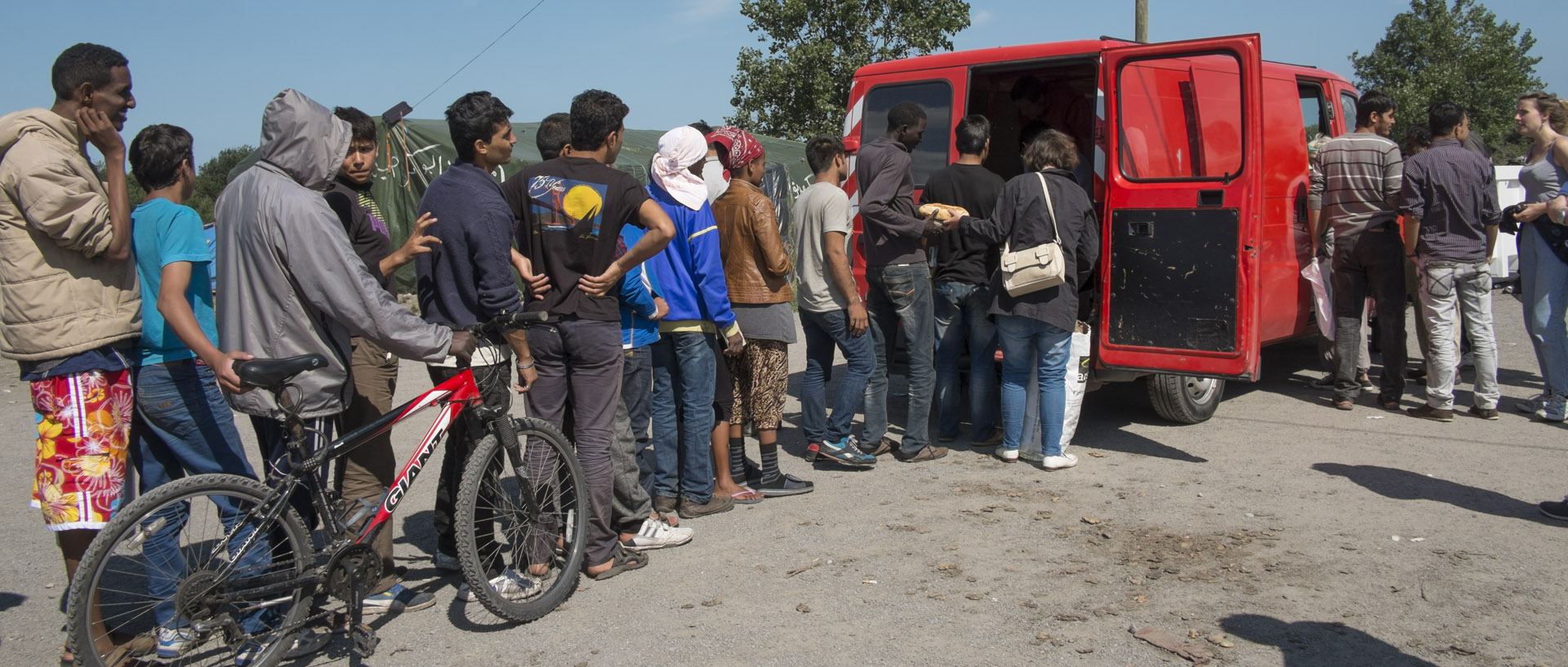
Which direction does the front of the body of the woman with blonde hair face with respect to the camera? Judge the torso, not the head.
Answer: to the viewer's left

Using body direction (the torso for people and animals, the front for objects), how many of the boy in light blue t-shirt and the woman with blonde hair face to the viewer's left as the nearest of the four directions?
1

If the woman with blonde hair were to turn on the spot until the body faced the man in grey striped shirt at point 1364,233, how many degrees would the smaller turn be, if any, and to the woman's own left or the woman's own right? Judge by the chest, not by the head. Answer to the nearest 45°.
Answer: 0° — they already face them

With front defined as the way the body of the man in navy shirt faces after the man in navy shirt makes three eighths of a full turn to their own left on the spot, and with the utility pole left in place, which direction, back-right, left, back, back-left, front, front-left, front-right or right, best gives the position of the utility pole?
back-right

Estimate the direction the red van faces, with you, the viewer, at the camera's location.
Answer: facing away from the viewer and to the right of the viewer

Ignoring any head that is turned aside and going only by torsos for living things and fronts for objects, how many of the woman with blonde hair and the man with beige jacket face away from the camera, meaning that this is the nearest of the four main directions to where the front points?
0

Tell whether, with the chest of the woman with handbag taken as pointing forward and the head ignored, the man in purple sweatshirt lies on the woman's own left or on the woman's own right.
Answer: on the woman's own left

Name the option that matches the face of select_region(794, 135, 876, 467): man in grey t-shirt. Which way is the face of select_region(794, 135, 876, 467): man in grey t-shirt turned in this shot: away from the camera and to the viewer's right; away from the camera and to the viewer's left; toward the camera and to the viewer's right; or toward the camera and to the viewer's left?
away from the camera and to the viewer's right

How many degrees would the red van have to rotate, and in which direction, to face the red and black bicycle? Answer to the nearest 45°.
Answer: approximately 180°

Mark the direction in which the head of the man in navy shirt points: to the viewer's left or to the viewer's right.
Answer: to the viewer's right

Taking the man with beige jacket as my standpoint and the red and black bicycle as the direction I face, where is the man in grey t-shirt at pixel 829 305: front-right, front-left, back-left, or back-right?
front-left

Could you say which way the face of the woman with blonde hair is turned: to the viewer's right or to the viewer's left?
to the viewer's left

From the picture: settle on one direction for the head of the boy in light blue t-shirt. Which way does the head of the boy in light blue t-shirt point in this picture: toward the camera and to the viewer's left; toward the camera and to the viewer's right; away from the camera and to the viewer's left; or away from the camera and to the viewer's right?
away from the camera and to the viewer's right

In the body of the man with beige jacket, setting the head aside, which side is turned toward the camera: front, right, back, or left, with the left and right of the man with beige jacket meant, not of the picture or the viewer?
right

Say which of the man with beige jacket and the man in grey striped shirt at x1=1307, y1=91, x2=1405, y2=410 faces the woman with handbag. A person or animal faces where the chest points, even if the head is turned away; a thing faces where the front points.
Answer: the man with beige jacket

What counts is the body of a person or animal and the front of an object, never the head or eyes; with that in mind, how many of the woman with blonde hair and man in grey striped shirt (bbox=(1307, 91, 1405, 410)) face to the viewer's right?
0
